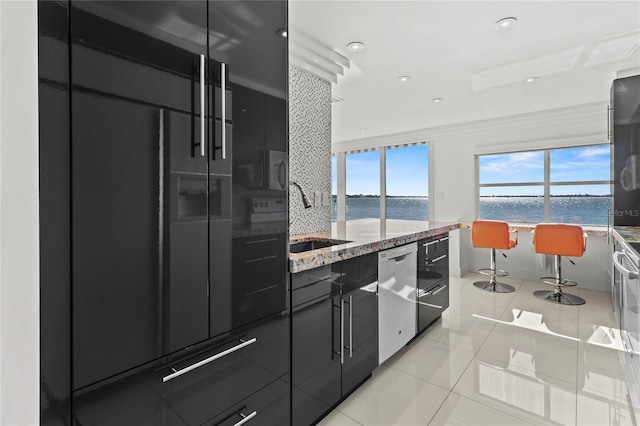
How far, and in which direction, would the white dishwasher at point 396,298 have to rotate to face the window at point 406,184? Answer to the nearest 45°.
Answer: approximately 135° to its left

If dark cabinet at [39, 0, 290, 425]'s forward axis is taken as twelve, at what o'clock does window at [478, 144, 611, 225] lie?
The window is roughly at 10 o'clock from the dark cabinet.

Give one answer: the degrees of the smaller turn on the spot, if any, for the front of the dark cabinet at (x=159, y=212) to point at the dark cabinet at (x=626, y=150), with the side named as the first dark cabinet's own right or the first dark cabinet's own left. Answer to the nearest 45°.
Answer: approximately 45° to the first dark cabinet's own left

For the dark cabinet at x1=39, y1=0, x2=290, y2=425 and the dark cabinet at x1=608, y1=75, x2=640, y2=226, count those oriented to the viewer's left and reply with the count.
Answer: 1

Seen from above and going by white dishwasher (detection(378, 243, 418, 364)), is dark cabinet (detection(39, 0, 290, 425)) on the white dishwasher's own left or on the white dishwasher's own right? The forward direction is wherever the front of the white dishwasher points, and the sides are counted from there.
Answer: on the white dishwasher's own right

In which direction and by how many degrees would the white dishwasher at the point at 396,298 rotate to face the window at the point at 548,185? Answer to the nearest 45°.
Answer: approximately 90° to its left

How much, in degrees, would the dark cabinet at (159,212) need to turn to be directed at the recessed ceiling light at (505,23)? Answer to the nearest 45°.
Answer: approximately 45° to its left

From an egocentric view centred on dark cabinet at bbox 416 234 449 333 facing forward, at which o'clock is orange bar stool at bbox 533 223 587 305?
The orange bar stool is roughly at 9 o'clock from the dark cabinet.

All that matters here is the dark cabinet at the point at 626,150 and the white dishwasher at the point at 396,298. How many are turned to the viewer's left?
1

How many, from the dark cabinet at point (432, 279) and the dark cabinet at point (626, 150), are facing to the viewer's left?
1

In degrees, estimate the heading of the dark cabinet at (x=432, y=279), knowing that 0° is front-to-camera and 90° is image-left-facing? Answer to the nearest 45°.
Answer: approximately 315°

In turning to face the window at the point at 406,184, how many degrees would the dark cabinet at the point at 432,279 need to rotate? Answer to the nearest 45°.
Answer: approximately 135° to its left

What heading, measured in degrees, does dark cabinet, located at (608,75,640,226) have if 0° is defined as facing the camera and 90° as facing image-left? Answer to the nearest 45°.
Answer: approximately 90°
